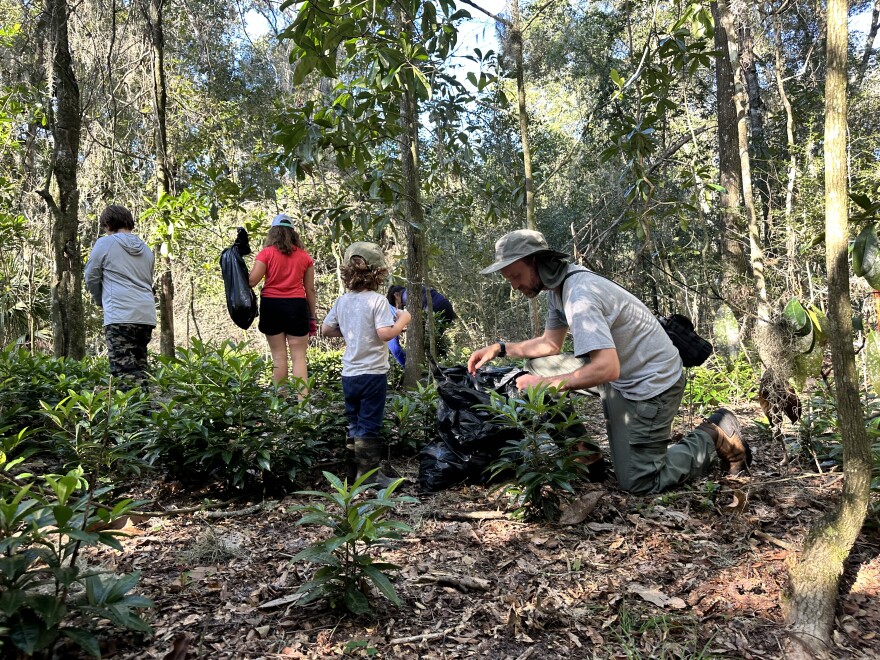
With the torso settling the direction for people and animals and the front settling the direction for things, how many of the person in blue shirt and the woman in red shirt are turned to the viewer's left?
1

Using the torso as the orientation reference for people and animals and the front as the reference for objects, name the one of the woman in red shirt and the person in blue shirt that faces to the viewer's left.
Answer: the person in blue shirt

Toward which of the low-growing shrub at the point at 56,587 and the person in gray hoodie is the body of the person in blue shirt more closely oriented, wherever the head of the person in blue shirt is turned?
the person in gray hoodie

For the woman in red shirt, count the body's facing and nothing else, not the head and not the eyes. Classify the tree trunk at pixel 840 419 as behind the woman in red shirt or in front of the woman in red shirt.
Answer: behind

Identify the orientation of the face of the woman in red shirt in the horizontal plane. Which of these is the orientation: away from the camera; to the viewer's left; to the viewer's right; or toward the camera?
away from the camera

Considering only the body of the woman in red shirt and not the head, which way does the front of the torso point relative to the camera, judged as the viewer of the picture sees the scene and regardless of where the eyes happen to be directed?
away from the camera

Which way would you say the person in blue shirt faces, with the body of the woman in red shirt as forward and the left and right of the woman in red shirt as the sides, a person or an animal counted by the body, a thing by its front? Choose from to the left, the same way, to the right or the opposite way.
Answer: to the left

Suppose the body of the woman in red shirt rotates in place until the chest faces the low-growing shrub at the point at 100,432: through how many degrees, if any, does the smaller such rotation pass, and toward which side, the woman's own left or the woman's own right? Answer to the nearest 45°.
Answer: approximately 135° to the woman's own left

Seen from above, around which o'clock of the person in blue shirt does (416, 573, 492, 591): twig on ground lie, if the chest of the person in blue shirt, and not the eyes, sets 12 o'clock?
The twig on ground is roughly at 9 o'clock from the person in blue shirt.

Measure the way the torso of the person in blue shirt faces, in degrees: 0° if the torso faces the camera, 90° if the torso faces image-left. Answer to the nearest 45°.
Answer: approximately 90°

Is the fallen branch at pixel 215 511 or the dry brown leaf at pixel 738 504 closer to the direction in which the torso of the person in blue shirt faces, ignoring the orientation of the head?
the fallen branch

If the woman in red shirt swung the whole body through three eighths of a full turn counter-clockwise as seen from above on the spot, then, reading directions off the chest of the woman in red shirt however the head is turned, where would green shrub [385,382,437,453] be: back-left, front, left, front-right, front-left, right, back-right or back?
left
